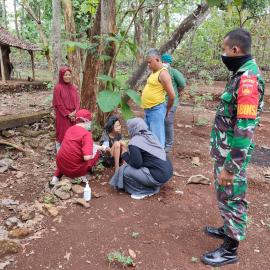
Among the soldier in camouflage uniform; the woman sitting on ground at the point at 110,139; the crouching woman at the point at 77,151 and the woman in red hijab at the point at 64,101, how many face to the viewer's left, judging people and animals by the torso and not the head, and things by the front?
1

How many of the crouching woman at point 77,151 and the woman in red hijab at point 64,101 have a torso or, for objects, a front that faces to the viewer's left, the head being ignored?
0

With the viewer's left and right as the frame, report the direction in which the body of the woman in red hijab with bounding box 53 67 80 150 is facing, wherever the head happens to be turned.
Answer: facing the viewer and to the right of the viewer

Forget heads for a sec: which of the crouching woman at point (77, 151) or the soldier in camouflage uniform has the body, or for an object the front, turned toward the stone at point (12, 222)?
the soldier in camouflage uniform

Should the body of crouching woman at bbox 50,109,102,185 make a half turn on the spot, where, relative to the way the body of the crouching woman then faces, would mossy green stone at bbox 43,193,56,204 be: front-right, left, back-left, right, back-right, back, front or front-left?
front

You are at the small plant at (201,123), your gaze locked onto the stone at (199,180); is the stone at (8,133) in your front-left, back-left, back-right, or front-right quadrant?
front-right

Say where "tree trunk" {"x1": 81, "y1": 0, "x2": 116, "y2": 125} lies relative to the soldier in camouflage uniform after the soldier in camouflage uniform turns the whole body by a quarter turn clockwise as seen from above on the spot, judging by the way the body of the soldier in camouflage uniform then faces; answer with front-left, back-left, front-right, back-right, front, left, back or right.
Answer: front-left

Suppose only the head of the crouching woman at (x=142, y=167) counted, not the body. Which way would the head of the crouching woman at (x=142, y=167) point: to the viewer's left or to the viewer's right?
to the viewer's left

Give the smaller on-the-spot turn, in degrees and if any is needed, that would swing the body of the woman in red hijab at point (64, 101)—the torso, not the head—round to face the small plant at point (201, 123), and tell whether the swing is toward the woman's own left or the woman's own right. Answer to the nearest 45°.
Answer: approximately 90° to the woman's own left

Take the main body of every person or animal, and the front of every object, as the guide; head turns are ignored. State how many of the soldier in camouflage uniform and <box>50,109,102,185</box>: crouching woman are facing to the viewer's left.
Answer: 1

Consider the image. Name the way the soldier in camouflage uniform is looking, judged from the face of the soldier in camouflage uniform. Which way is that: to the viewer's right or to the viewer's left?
to the viewer's left

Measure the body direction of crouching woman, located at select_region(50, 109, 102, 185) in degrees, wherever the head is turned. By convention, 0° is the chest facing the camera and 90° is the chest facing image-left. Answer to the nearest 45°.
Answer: approximately 225°

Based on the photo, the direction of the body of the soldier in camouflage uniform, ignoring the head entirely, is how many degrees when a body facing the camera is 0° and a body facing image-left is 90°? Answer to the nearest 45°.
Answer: approximately 90°

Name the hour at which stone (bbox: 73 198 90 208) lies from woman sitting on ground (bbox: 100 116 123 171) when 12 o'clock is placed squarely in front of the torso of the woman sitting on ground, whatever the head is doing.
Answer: The stone is roughly at 2 o'clock from the woman sitting on ground.

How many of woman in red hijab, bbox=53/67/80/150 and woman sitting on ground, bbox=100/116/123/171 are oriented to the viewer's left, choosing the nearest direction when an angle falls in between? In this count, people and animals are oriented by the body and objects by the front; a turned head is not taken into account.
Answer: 0

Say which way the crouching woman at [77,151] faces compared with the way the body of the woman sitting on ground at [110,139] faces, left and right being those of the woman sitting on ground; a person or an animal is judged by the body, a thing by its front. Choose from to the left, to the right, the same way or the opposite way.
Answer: to the left

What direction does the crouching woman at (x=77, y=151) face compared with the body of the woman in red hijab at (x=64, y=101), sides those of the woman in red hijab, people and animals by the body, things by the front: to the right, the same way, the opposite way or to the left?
to the left
